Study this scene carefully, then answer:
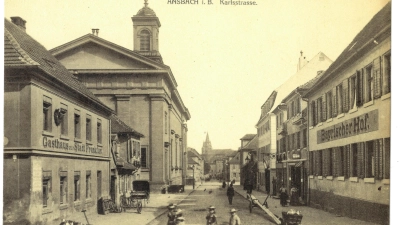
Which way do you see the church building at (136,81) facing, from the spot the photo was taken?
facing the viewer

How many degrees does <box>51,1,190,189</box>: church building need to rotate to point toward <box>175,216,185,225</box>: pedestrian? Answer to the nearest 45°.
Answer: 0° — it already faces them

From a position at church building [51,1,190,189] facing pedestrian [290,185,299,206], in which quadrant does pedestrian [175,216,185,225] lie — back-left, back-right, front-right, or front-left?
front-right

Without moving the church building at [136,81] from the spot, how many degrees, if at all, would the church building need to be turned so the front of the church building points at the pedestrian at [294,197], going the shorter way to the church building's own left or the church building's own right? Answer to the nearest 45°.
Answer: approximately 45° to the church building's own left
